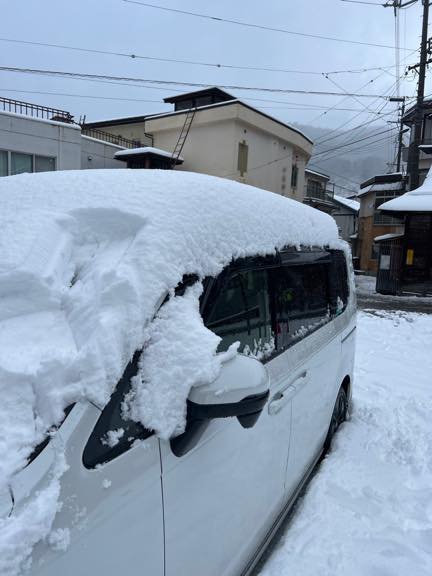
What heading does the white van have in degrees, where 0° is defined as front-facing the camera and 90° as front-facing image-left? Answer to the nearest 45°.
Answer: approximately 45°

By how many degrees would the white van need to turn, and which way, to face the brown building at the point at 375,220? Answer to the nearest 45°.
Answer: approximately 180°

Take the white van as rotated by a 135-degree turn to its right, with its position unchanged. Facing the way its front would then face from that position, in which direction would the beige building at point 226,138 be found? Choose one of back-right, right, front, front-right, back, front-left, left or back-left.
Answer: front

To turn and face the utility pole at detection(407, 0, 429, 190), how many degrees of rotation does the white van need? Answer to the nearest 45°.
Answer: approximately 180°
